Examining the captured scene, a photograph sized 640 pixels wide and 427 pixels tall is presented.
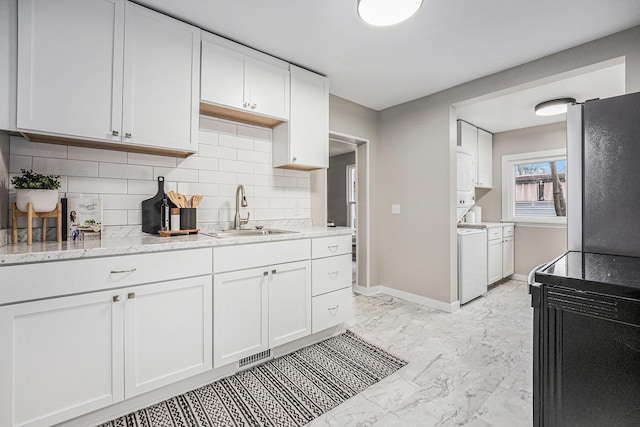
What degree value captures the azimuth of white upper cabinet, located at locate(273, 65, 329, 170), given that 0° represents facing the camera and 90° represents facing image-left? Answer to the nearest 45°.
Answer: approximately 315°

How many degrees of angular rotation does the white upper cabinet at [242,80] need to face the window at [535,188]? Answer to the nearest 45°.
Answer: approximately 45° to its left

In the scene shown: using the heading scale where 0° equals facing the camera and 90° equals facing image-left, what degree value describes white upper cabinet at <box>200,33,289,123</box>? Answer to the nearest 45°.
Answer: approximately 315°

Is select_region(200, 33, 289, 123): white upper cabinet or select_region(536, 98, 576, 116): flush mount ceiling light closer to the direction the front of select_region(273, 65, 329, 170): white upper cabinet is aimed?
the flush mount ceiling light

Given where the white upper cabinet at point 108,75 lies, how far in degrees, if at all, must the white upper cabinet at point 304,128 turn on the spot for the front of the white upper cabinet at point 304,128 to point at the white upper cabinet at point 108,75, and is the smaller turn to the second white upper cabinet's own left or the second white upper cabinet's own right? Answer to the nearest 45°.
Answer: approximately 90° to the second white upper cabinet's own right

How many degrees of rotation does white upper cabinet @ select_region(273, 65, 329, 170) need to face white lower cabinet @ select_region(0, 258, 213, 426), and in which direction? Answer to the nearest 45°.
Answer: approximately 90° to its right

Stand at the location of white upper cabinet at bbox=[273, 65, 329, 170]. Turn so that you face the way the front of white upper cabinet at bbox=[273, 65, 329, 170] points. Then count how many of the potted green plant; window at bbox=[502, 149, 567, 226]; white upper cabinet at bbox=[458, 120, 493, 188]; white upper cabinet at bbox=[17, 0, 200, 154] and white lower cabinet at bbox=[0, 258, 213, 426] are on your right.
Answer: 3
